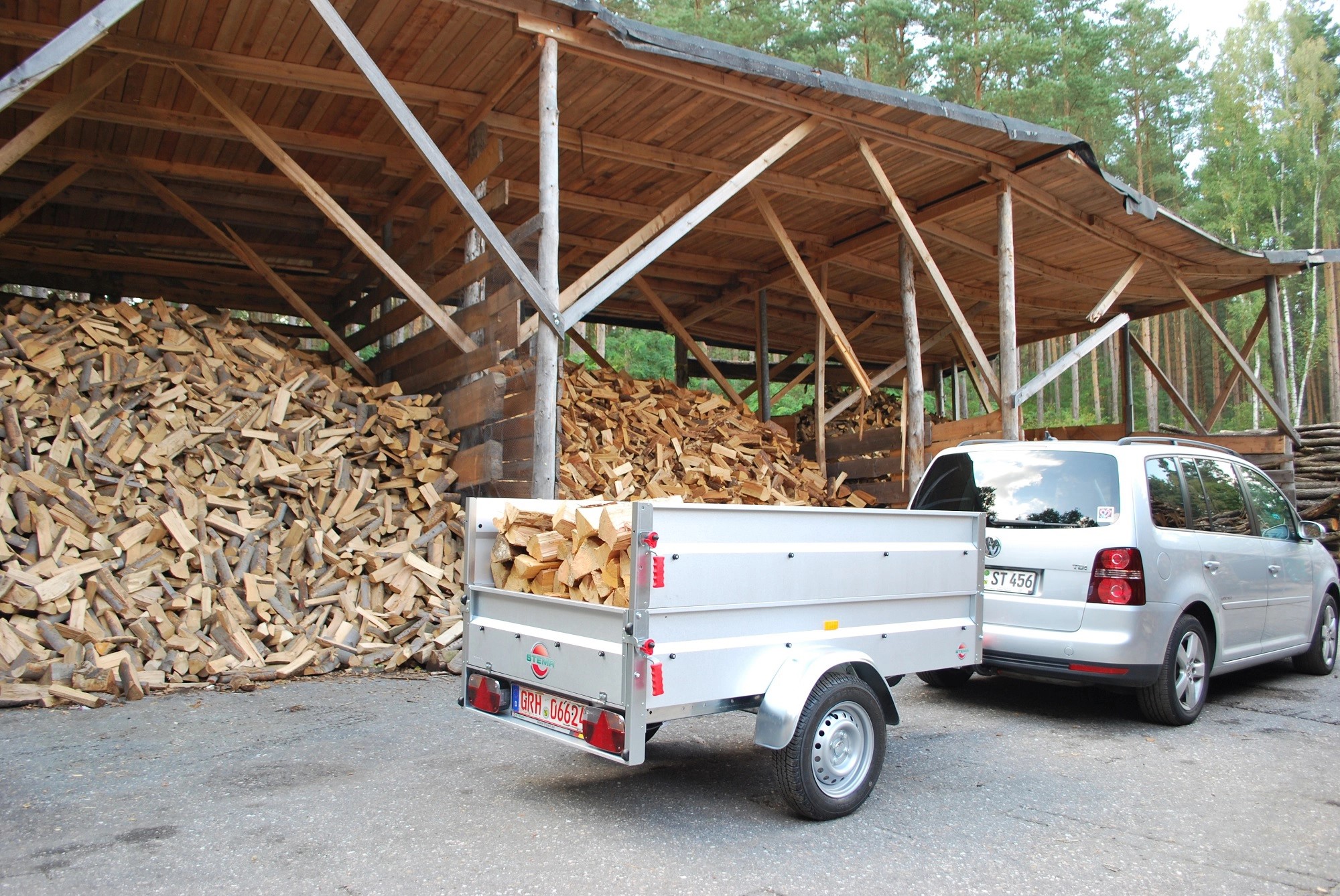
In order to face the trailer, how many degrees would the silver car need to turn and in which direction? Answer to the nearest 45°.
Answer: approximately 180°

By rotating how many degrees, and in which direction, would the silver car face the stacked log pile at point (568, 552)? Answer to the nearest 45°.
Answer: approximately 180°

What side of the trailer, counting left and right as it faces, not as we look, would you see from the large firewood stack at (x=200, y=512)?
left

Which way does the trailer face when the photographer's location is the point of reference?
facing away from the viewer and to the right of the viewer

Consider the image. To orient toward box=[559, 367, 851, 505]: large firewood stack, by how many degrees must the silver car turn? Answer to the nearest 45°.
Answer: approximately 90° to its left

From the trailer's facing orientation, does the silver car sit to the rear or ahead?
ahead

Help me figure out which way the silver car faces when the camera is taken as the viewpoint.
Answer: facing away from the viewer and to the right of the viewer

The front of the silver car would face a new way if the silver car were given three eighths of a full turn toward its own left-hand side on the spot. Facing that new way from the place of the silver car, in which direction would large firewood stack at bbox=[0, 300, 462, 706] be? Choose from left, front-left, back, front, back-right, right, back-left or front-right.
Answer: front

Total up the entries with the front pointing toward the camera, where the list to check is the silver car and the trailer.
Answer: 0
